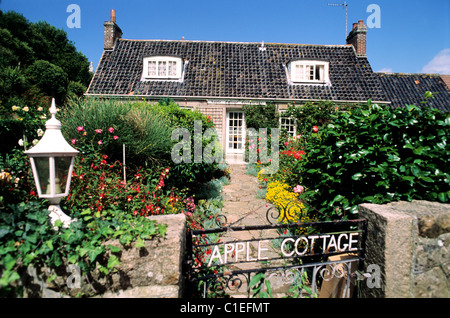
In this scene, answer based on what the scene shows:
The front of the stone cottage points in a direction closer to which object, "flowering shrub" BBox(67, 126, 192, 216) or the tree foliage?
the flowering shrub

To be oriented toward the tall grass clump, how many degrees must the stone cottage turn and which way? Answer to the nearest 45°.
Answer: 0° — it already faces it

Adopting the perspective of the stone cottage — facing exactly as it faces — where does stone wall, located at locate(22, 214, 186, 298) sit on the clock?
The stone wall is roughly at 12 o'clock from the stone cottage.

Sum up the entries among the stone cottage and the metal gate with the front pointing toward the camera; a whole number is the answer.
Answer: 2

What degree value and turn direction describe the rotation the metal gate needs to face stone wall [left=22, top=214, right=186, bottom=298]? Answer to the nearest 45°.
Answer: approximately 45° to its right

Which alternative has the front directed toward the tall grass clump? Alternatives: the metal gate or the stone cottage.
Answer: the stone cottage

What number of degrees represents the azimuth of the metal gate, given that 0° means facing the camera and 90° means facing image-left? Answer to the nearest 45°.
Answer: approximately 0°
